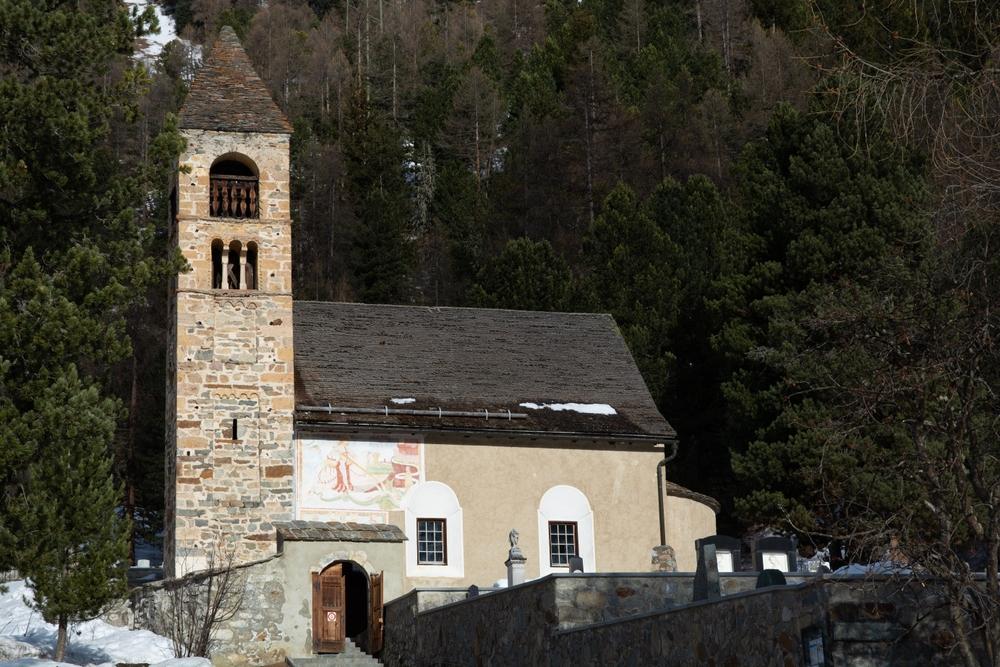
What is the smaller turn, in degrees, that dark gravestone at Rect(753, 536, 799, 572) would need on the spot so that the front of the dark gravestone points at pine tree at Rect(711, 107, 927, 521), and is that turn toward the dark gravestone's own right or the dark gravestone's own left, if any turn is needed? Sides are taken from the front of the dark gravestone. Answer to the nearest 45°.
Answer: approximately 180°

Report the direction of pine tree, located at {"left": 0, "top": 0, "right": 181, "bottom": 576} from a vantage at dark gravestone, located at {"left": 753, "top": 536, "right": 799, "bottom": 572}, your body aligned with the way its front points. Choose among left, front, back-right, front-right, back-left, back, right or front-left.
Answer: right

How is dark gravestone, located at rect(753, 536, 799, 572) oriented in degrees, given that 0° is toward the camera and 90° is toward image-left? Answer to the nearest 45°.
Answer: approximately 0°

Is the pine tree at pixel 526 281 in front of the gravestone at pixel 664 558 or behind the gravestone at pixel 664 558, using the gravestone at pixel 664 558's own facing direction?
behind

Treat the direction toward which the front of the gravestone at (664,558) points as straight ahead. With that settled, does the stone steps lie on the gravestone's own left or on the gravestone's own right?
on the gravestone's own right

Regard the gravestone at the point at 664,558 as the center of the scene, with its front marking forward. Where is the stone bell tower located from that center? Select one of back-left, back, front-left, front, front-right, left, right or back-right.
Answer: right

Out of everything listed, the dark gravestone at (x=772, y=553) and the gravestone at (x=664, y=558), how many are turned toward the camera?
2
